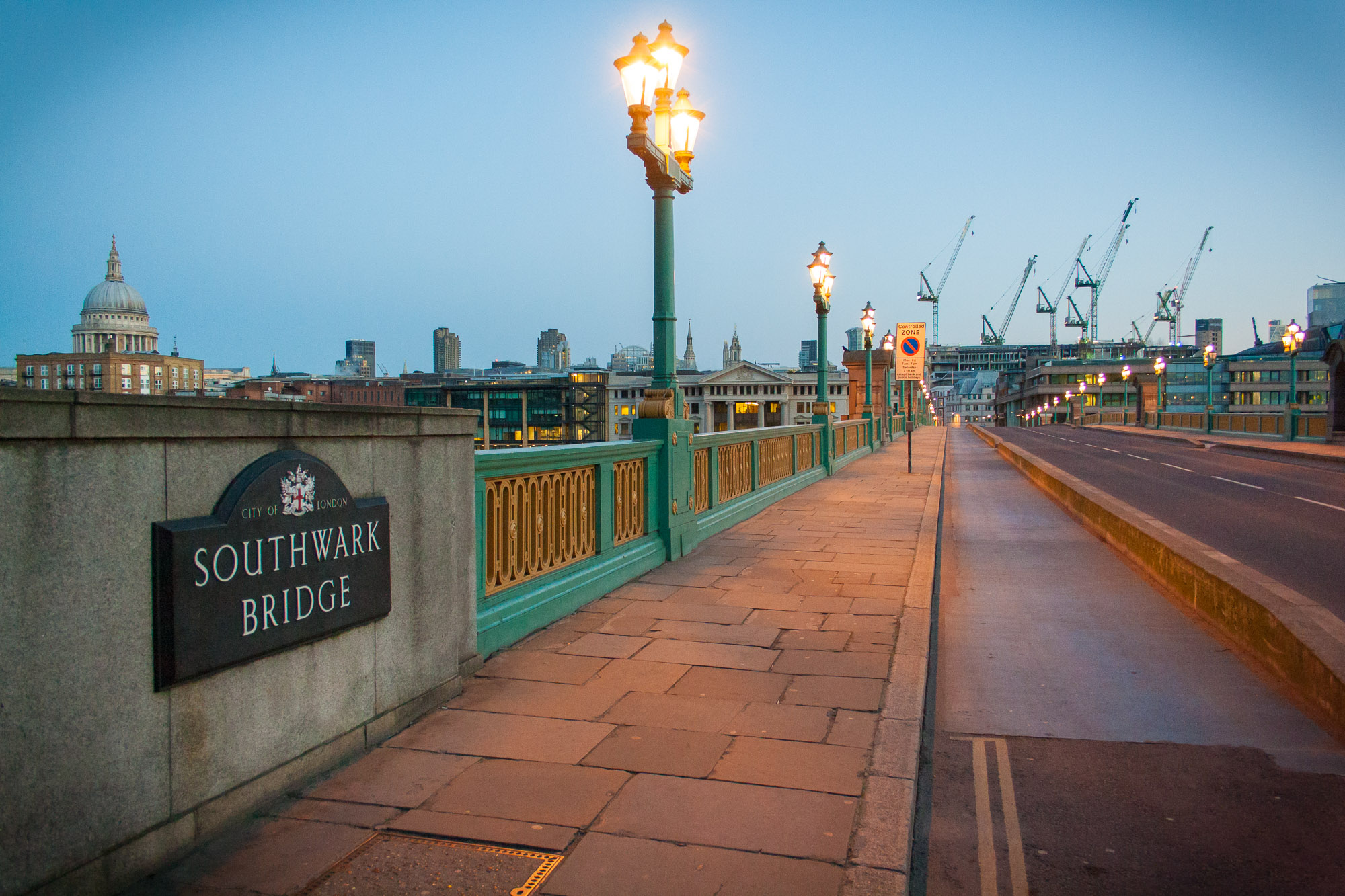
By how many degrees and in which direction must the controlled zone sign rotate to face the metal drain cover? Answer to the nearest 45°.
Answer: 0° — it already faces it

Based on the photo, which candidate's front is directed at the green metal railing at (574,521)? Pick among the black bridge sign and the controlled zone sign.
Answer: the controlled zone sign

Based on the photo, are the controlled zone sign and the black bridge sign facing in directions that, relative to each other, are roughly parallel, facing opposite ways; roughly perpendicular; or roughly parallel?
roughly perpendicular

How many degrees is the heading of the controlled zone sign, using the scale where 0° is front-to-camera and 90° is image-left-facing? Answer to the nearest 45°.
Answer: approximately 0°

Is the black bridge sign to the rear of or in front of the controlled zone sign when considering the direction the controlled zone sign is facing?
in front

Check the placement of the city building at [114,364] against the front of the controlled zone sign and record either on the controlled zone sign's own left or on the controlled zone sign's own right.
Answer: on the controlled zone sign's own right

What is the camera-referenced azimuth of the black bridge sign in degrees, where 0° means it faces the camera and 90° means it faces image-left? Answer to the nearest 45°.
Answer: approximately 315°

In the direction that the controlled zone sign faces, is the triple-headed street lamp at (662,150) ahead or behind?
ahead

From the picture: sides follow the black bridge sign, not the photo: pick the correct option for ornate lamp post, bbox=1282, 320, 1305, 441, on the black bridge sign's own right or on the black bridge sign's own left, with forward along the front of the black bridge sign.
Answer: on the black bridge sign's own left
